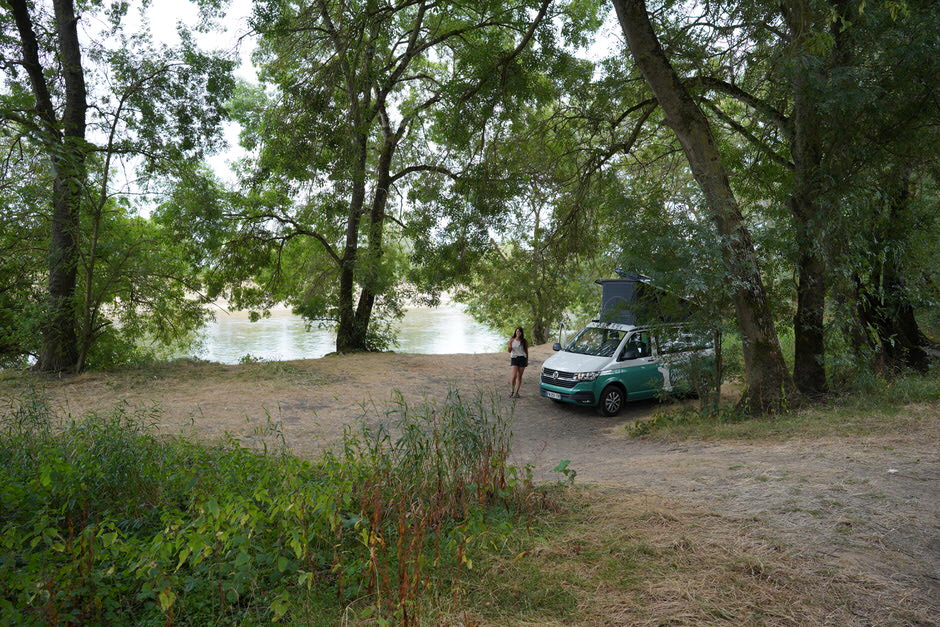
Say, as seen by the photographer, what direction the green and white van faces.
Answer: facing the viewer and to the left of the viewer

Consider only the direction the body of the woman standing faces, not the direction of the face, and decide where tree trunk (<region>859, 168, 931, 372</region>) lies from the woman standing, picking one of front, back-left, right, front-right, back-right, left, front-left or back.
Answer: left

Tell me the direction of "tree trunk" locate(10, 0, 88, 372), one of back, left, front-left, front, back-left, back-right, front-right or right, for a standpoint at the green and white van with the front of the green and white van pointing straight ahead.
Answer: front-right

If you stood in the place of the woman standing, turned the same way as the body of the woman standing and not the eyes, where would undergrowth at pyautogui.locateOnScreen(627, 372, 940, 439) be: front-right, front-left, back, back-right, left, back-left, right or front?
front-left

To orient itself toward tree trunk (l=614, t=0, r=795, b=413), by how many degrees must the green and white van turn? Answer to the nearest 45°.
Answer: approximately 90° to its left

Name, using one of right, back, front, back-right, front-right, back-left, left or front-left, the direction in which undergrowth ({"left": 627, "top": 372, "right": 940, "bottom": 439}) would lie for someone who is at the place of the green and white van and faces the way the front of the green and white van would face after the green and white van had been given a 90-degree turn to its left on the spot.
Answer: front

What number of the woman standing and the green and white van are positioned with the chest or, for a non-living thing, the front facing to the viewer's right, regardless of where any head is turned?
0

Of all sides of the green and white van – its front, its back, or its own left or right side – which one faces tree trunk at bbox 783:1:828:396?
back

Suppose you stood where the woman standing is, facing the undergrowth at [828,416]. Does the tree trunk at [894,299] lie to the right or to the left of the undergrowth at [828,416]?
left

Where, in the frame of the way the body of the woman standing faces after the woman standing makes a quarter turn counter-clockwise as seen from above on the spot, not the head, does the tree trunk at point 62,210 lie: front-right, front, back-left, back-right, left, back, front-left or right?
back

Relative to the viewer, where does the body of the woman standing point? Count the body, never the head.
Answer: toward the camera

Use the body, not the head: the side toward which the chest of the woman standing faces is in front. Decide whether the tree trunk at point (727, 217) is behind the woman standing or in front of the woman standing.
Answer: in front

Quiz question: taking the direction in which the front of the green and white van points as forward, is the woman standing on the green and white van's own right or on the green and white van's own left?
on the green and white van's own right

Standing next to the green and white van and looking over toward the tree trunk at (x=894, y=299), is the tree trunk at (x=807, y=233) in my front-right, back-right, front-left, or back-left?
front-right

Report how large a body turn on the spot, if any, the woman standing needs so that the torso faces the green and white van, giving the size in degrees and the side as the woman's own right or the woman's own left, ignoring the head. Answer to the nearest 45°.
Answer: approximately 90° to the woman's own left
